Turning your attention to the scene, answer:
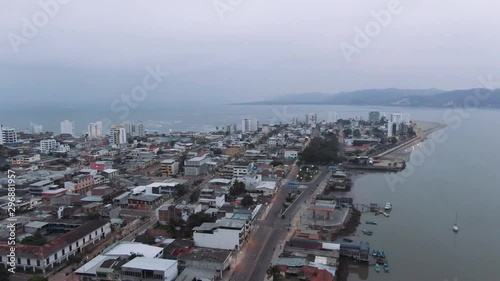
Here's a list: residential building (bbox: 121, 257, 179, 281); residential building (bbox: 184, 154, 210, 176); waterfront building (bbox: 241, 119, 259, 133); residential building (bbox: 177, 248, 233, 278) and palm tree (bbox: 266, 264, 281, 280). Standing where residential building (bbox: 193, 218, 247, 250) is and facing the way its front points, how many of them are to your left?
2

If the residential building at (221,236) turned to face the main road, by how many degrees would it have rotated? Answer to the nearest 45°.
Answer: approximately 45° to its left

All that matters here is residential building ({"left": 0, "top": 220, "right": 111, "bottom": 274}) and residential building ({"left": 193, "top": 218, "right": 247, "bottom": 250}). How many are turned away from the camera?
0

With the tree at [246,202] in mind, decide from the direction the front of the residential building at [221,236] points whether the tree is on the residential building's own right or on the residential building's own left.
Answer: on the residential building's own left

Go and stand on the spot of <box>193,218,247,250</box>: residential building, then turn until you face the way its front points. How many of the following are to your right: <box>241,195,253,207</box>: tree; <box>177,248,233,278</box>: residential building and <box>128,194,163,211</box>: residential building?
1

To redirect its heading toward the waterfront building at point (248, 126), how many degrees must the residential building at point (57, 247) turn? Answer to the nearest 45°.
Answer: approximately 90° to its left

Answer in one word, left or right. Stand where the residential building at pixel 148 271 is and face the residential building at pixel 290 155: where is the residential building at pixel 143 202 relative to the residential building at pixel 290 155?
left

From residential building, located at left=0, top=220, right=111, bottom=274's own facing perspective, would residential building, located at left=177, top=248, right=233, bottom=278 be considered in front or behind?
in front

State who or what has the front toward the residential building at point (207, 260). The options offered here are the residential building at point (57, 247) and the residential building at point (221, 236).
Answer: the residential building at point (57, 247)

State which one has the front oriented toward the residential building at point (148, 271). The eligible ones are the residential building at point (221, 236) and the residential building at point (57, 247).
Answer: the residential building at point (57, 247)

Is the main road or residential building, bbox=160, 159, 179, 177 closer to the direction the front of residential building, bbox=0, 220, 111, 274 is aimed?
the main road

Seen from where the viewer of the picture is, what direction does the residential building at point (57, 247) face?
facing the viewer and to the right of the viewer

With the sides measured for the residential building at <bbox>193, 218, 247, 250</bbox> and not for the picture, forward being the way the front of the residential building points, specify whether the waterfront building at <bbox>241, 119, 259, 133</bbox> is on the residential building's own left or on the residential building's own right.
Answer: on the residential building's own left

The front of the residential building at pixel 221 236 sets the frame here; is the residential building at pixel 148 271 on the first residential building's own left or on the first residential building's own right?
on the first residential building's own right

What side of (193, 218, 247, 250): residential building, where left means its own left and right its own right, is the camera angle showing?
right

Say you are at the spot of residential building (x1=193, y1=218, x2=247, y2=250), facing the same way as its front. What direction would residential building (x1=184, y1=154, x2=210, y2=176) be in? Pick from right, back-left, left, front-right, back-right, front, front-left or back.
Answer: left

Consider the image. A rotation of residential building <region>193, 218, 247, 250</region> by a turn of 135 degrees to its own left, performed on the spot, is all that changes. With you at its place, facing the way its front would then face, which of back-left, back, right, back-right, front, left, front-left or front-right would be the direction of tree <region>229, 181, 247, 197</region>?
front-right

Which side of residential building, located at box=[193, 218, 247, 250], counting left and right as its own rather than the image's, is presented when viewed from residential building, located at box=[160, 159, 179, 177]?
left
